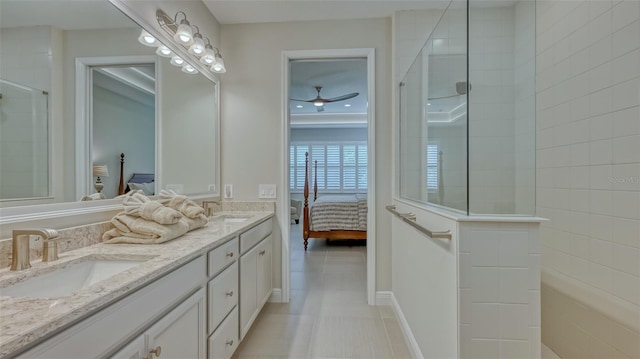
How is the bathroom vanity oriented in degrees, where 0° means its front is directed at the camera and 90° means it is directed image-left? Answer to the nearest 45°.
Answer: approximately 315°

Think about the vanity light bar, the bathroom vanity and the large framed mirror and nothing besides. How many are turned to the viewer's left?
0

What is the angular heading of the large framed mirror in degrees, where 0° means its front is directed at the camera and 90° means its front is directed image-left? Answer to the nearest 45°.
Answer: approximately 315°

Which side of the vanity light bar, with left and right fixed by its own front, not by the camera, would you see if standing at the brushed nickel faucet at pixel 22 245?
right

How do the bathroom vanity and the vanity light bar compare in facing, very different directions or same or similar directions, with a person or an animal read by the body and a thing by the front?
same or similar directions

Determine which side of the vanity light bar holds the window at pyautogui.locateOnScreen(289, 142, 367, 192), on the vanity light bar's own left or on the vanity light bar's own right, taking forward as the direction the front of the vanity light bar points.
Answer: on the vanity light bar's own left

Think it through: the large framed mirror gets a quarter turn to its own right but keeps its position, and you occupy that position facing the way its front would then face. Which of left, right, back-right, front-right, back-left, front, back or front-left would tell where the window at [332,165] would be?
back
